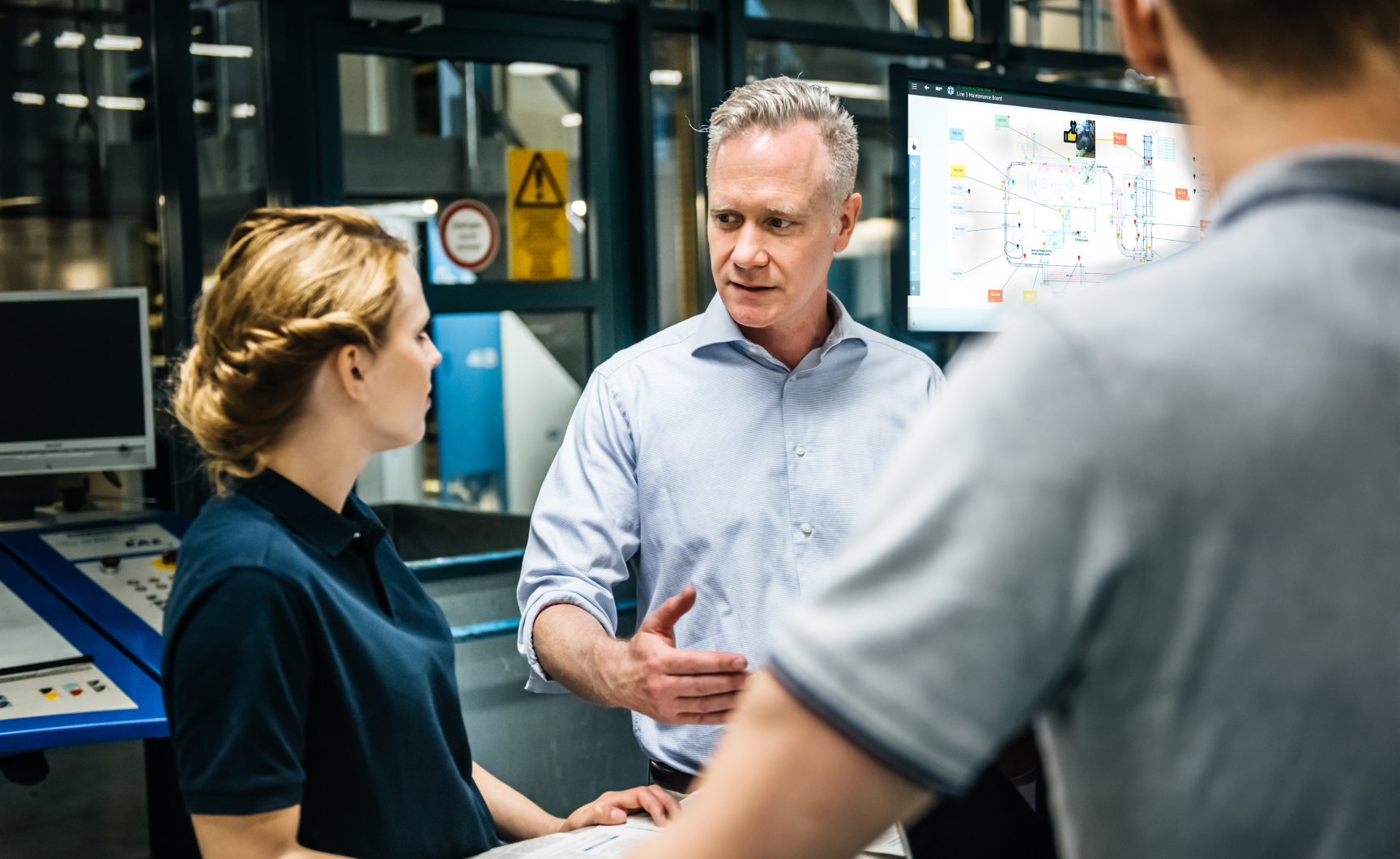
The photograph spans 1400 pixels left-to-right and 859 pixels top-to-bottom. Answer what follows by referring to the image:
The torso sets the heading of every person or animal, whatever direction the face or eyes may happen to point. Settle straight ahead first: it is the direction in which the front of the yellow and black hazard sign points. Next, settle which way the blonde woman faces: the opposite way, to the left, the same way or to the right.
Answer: to the left

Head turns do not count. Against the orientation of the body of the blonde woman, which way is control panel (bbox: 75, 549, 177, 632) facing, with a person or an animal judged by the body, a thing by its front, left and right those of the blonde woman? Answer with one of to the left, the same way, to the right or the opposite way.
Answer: to the right

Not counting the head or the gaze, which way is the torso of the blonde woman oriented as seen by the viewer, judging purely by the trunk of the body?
to the viewer's right

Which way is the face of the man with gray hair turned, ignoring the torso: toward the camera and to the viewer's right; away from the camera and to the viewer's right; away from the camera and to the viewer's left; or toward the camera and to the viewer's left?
toward the camera and to the viewer's left

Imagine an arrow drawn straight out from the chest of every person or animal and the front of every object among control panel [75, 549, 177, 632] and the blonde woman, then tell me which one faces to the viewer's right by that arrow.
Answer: the blonde woman

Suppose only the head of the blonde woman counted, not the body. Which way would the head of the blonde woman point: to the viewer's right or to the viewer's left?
to the viewer's right

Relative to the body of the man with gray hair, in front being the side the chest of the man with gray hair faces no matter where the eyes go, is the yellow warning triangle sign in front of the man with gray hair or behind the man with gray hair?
behind

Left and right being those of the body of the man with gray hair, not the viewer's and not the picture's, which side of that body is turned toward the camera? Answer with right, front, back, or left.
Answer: front

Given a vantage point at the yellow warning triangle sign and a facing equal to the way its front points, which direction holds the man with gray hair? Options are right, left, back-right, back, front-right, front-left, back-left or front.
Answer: front

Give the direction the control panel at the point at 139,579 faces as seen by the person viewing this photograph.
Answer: facing the viewer

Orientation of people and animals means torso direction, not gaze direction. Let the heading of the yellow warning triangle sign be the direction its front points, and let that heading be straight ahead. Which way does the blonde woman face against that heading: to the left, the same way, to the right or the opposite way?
to the left

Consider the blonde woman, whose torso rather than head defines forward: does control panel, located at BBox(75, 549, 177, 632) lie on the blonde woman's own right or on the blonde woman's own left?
on the blonde woman's own left

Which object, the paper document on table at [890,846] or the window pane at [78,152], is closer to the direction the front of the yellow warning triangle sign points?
the paper document on table

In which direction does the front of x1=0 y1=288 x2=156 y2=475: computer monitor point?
toward the camera

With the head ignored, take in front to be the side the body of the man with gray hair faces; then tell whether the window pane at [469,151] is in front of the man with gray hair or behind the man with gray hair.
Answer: behind
